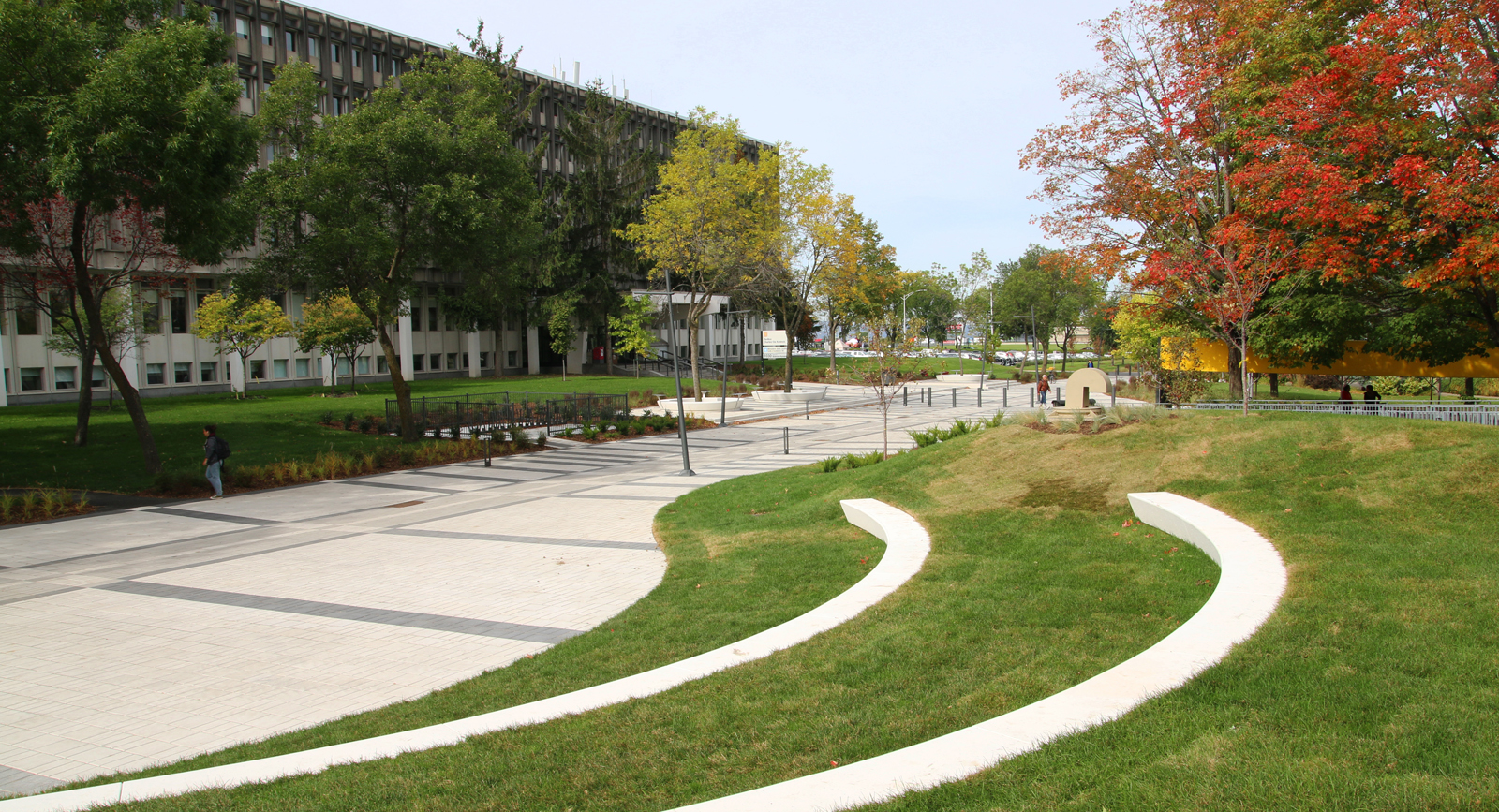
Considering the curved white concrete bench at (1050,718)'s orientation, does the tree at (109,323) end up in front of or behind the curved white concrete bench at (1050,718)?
in front

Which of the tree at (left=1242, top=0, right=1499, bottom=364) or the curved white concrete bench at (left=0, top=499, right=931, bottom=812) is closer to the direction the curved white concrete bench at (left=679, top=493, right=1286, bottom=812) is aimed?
the curved white concrete bench

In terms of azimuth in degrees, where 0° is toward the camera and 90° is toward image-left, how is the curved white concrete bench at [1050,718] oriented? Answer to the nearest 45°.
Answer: approximately 135°

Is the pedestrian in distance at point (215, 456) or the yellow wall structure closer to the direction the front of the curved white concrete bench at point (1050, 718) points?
the pedestrian in distance

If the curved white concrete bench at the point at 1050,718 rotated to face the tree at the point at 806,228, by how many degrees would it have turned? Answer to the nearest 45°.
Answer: approximately 45° to its right

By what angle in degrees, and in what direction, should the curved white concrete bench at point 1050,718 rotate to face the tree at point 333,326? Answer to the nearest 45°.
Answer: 0° — it already faces it

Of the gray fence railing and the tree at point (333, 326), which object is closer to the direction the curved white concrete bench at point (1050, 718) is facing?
the tree

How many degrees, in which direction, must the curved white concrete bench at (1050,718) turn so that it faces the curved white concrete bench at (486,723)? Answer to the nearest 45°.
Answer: approximately 45° to its left

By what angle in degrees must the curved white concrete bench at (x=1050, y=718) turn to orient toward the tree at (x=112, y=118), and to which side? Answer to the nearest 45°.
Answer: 0° — it already faces it

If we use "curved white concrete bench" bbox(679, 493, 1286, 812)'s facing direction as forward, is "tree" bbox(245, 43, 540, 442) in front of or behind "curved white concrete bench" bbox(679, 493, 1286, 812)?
in front

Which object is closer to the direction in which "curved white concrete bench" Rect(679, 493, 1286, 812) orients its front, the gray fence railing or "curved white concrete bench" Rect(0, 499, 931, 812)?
the curved white concrete bench

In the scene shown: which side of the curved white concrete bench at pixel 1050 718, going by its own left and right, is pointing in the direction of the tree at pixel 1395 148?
right

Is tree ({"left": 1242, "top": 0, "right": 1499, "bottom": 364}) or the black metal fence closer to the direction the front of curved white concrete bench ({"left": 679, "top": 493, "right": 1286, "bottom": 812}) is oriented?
the black metal fence

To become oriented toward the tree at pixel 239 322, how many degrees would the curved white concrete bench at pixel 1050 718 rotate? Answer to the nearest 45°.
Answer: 0° — it already faces it
